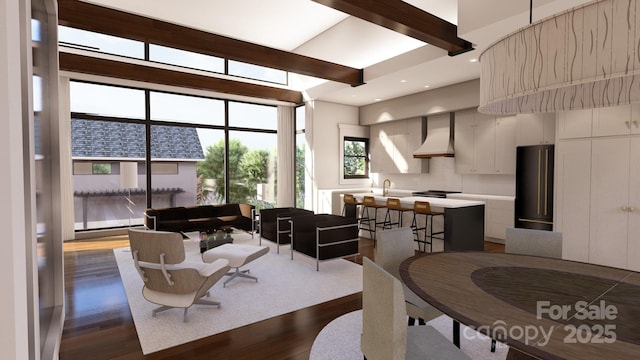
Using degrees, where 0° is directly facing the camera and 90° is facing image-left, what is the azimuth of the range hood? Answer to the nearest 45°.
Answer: approximately 45°

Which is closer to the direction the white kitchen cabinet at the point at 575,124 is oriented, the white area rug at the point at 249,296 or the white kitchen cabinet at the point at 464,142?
the white area rug

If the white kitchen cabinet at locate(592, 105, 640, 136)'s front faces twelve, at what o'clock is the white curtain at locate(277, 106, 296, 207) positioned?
The white curtain is roughly at 3 o'clock from the white kitchen cabinet.

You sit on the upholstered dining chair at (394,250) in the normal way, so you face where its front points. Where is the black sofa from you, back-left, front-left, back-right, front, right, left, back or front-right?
back

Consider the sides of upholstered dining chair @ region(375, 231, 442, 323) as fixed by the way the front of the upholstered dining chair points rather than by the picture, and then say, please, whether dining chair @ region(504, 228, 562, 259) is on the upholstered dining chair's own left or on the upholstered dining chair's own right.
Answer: on the upholstered dining chair's own left

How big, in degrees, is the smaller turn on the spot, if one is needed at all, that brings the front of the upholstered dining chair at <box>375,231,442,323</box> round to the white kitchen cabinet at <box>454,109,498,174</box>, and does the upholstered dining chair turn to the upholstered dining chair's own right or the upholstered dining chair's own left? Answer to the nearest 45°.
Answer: approximately 135° to the upholstered dining chair's own left

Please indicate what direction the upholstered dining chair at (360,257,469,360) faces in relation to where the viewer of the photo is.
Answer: facing to the right of the viewer

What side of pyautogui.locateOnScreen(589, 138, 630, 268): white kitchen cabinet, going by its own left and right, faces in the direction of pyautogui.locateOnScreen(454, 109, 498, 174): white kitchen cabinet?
right
